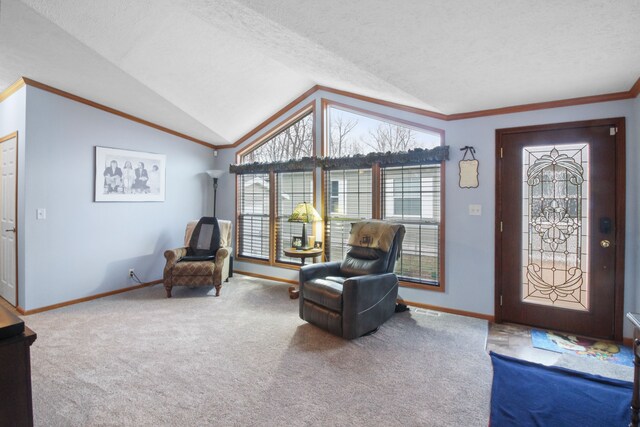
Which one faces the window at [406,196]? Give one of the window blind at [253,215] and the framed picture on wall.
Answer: the framed picture on wall

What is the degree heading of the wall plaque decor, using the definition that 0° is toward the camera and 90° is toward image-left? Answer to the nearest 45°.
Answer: approximately 0°

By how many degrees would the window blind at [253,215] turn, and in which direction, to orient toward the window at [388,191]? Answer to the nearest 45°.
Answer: approximately 90° to its left

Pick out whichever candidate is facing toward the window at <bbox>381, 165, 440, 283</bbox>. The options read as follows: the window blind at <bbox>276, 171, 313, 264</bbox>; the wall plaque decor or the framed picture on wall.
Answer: the framed picture on wall

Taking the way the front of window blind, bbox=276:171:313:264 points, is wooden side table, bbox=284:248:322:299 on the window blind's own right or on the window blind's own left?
on the window blind's own left

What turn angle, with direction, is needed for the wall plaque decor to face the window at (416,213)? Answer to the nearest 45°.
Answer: approximately 90° to its right

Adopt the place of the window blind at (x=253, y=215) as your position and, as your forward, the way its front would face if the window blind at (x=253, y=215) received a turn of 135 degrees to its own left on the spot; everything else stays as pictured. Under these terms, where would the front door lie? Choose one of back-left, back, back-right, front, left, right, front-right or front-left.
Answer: front-right

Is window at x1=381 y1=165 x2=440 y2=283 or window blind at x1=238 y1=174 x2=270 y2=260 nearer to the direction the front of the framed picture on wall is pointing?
the window

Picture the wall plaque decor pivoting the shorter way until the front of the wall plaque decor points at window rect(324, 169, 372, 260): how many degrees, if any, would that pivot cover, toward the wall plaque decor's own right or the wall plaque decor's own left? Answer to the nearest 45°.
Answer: approximately 90° to the wall plaque decor's own right

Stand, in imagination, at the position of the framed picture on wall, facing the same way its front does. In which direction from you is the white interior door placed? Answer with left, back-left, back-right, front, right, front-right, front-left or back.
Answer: back-right
